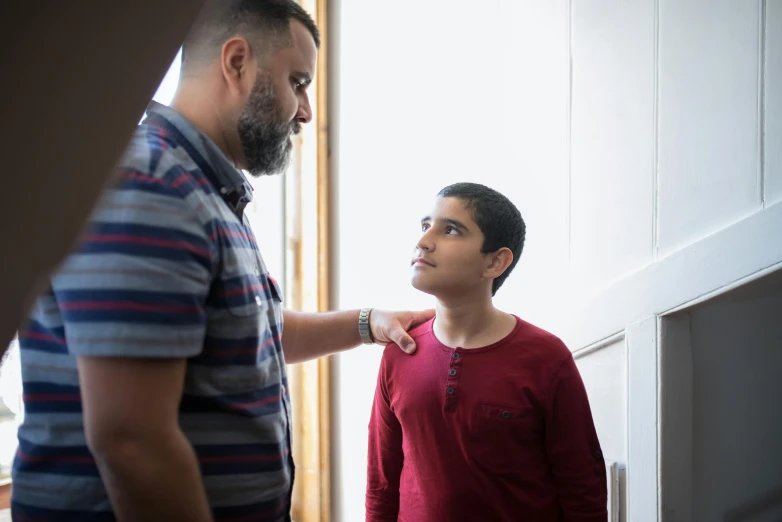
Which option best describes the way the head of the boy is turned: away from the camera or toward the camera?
toward the camera

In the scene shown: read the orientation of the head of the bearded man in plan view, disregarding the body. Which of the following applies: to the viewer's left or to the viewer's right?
to the viewer's right

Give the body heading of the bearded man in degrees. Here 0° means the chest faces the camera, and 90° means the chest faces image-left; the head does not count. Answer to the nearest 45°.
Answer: approximately 270°
